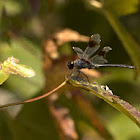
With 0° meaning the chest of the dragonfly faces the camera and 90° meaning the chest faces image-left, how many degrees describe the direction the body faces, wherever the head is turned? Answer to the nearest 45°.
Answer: approximately 90°
